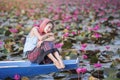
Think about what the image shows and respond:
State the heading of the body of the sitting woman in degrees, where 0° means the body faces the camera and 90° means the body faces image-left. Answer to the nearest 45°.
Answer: approximately 315°
